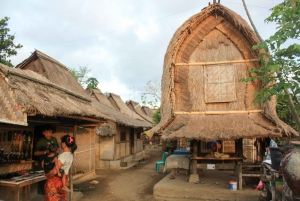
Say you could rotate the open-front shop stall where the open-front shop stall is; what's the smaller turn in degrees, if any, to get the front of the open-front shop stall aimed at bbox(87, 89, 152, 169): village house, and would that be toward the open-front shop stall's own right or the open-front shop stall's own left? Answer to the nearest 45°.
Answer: approximately 90° to the open-front shop stall's own left

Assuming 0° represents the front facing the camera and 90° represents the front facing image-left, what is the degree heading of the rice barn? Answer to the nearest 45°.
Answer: approximately 0°

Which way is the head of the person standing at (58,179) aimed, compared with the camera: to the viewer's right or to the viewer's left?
to the viewer's left

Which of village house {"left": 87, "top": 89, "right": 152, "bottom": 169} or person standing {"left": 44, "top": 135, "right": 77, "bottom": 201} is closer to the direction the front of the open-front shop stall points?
the person standing

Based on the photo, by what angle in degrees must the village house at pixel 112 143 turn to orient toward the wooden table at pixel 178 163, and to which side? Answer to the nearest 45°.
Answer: approximately 45° to its right

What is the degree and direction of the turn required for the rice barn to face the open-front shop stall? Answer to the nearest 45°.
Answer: approximately 45° to its right
